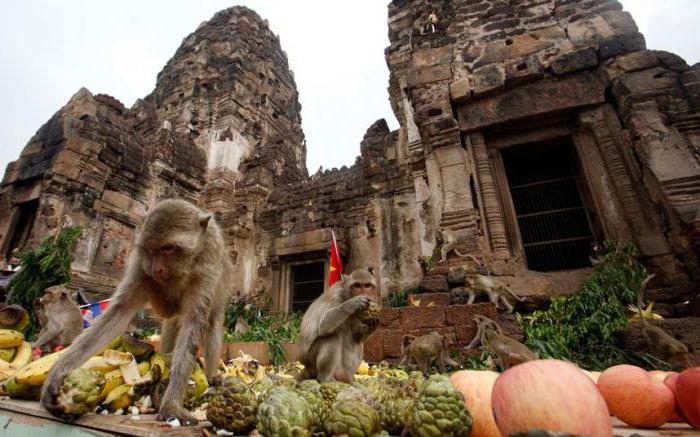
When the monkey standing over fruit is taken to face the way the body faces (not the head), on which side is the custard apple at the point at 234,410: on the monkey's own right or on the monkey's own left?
on the monkey's own left

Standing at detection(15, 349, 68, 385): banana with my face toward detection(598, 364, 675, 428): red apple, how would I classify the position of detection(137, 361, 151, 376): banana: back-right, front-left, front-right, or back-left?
front-left

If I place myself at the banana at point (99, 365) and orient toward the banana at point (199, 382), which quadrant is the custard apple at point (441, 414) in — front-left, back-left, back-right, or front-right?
front-right

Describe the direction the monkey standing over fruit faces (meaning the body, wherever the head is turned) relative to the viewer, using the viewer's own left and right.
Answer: facing the viewer and to the left of the viewer

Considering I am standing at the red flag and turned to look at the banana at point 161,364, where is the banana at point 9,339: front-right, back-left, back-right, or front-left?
front-right
